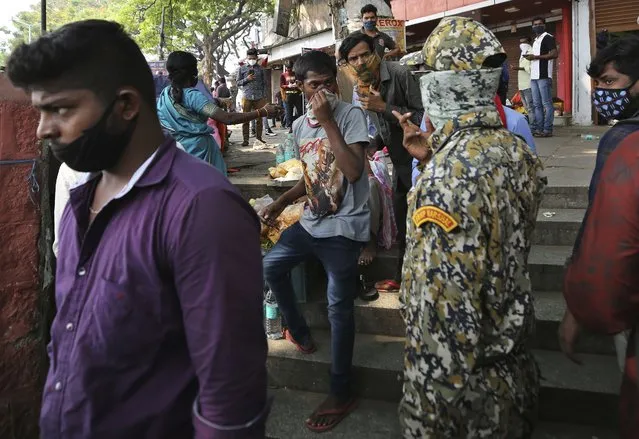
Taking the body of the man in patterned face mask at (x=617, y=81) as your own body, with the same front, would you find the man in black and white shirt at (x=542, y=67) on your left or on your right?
on your right

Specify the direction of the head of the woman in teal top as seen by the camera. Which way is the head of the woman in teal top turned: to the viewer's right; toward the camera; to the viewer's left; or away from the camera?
away from the camera

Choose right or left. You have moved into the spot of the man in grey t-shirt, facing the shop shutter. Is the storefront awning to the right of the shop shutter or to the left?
left

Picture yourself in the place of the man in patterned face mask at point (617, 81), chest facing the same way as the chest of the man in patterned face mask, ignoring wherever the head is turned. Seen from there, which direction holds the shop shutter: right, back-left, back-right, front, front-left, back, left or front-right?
back-right

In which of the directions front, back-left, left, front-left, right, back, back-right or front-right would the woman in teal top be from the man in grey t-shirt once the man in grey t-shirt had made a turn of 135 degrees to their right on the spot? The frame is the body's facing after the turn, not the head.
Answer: front-left

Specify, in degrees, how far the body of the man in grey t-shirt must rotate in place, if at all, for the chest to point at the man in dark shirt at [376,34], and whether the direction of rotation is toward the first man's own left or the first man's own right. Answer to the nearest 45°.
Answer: approximately 135° to the first man's own right

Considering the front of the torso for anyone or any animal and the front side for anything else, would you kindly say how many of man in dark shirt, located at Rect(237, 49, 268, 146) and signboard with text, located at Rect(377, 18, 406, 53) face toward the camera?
2

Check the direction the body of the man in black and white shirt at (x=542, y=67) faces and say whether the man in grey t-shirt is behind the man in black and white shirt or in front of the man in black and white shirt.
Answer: in front

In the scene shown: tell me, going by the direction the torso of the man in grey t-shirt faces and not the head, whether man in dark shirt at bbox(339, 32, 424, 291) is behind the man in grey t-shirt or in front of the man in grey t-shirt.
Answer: behind

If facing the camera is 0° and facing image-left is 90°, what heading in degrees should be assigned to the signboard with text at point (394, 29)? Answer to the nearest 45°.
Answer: approximately 0°
